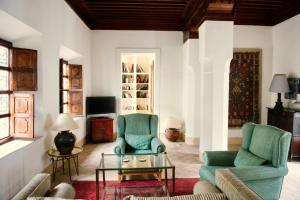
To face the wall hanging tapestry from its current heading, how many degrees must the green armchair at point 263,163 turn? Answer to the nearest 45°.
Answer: approximately 135° to its right

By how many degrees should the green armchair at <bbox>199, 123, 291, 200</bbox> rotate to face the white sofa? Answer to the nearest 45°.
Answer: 0° — it already faces it

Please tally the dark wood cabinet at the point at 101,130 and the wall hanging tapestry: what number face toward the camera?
2

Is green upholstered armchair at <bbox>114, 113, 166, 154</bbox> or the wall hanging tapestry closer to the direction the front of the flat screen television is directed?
the green upholstered armchair

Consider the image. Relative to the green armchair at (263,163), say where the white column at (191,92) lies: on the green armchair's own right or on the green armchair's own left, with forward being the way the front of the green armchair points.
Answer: on the green armchair's own right

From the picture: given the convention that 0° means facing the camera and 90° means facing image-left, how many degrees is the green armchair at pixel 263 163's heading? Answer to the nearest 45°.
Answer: approximately 45°

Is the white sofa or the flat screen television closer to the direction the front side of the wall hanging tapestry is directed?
the white sofa

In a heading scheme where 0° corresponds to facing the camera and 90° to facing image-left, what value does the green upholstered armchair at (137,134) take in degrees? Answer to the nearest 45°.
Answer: approximately 0°

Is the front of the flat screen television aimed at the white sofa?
yes

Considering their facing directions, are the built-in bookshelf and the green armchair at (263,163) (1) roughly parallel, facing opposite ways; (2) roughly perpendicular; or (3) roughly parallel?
roughly perpendicular

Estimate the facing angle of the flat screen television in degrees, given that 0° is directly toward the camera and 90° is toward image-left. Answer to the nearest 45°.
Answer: approximately 0°

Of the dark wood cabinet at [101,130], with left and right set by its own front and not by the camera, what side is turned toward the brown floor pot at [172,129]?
left
